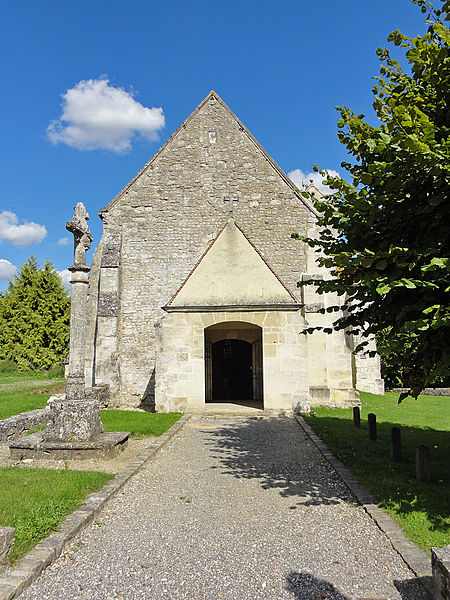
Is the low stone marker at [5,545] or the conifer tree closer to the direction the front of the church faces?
the low stone marker

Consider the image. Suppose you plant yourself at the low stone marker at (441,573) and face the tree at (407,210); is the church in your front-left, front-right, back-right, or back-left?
front-left

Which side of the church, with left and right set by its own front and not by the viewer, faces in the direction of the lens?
front

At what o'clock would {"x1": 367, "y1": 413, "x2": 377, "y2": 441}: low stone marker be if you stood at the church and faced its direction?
The low stone marker is roughly at 11 o'clock from the church.

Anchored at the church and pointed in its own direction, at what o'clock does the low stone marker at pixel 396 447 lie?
The low stone marker is roughly at 11 o'clock from the church.

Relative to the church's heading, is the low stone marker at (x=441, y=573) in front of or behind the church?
in front

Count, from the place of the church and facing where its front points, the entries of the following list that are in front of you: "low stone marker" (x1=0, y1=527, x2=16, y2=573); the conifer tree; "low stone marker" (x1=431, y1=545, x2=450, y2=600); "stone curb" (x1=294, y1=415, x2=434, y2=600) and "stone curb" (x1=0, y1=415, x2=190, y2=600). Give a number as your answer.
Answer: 4

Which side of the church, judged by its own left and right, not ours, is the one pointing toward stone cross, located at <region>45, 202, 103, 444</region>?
front

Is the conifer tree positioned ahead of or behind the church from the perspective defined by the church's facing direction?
behind

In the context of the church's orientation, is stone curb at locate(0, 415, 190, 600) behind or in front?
in front

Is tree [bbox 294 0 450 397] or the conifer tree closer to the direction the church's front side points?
the tree

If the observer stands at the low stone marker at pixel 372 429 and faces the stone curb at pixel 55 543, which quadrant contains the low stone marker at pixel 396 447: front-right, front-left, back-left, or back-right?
front-left

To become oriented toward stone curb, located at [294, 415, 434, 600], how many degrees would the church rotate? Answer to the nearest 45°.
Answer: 0° — it already faces it

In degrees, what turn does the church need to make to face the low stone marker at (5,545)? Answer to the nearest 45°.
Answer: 0° — it already faces it

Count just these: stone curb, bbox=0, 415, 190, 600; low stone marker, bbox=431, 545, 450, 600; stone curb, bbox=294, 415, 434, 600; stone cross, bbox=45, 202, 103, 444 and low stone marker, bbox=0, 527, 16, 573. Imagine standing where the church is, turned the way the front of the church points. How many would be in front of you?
5
